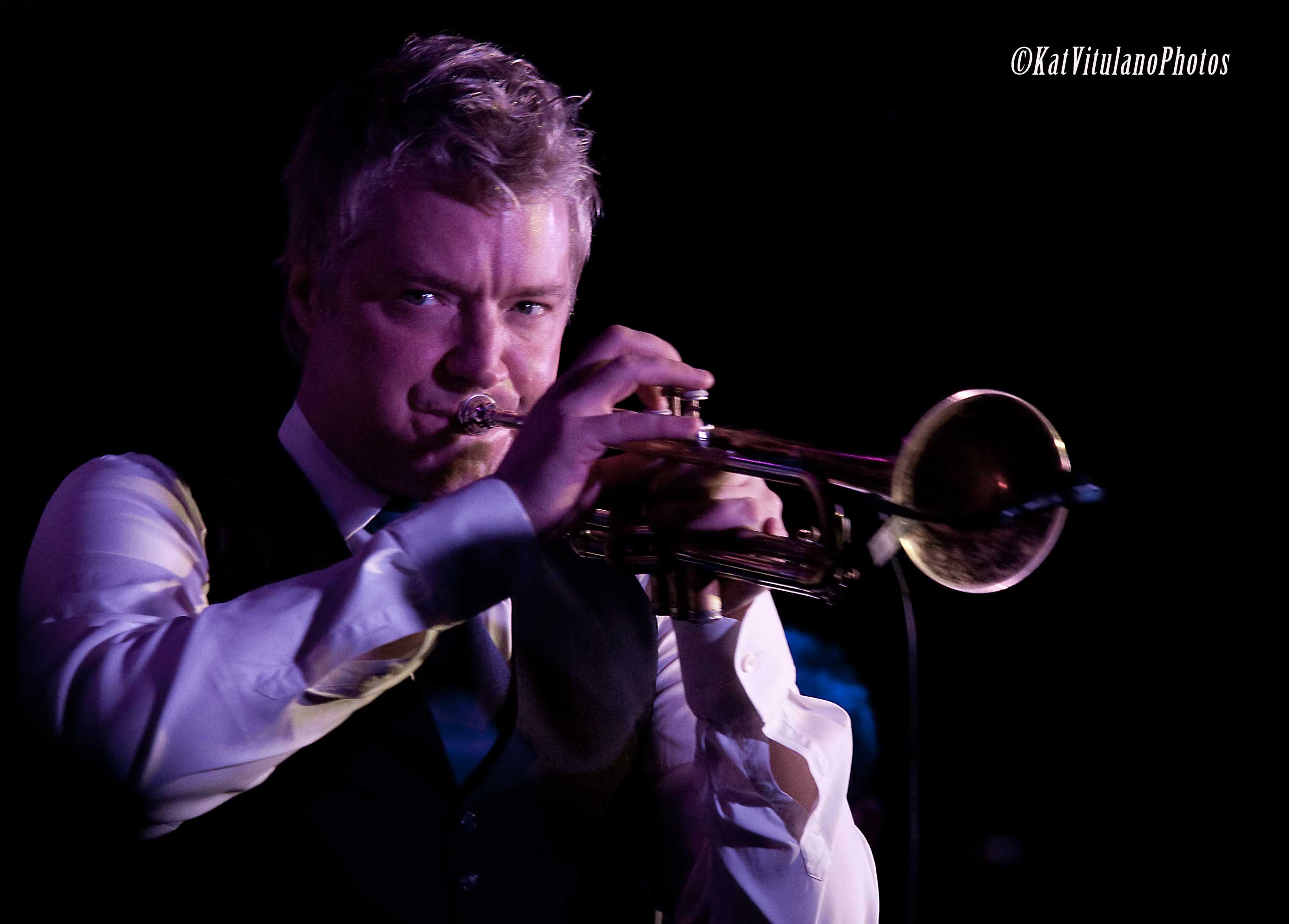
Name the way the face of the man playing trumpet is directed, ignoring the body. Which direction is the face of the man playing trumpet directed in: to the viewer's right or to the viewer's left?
to the viewer's right

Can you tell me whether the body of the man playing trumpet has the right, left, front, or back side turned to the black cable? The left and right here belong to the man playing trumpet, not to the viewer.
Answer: front

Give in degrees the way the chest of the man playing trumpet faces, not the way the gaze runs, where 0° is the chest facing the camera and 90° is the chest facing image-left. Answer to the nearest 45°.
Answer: approximately 315°
